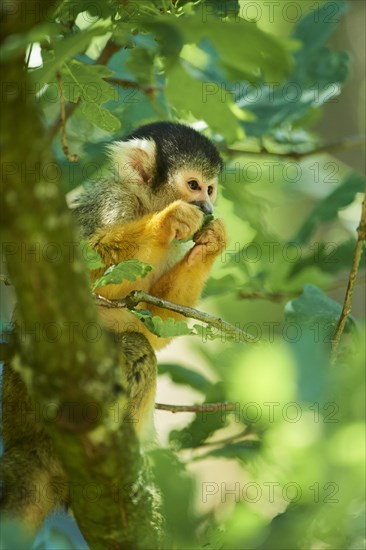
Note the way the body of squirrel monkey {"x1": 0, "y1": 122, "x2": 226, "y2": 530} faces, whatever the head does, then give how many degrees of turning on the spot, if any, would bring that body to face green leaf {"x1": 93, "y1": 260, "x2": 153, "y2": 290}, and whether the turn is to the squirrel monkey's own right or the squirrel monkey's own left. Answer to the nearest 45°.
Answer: approximately 45° to the squirrel monkey's own right

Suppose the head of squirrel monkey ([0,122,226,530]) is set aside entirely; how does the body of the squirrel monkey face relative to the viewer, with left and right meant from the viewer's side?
facing the viewer and to the right of the viewer

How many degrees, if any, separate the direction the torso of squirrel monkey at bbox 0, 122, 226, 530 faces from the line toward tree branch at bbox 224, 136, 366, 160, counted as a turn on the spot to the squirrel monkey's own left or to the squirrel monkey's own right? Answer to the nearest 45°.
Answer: approximately 90° to the squirrel monkey's own left
